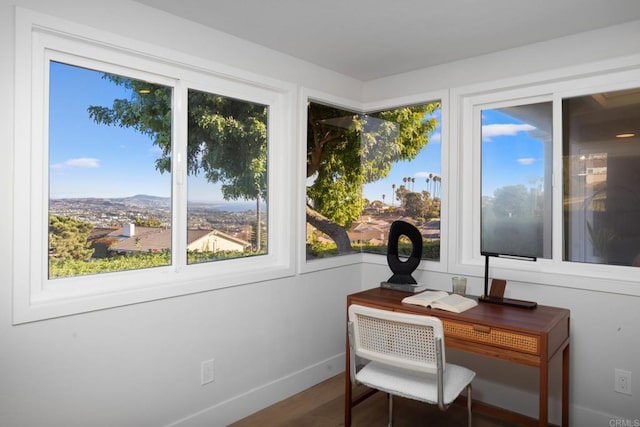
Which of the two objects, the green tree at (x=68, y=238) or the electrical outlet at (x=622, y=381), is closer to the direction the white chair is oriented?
the electrical outlet

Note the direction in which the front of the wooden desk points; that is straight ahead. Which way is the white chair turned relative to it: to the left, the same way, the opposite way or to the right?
the opposite way

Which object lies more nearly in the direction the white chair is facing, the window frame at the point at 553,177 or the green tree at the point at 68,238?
the window frame

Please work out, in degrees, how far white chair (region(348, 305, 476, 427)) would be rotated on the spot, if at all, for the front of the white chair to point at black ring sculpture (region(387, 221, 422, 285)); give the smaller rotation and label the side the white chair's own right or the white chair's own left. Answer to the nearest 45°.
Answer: approximately 45° to the white chair's own left

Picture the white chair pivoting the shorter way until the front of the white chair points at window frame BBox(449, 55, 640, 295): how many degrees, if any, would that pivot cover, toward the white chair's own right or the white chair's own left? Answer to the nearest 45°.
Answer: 0° — it already faces it

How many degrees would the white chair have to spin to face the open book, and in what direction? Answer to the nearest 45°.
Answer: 0° — it already faces it

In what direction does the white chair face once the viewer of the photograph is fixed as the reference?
facing away from the viewer and to the right of the viewer

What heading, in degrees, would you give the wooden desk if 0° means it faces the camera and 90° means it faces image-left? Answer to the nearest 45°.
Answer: approximately 45°

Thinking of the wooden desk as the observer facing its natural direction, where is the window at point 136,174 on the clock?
The window is roughly at 1 o'clock from the wooden desk.
